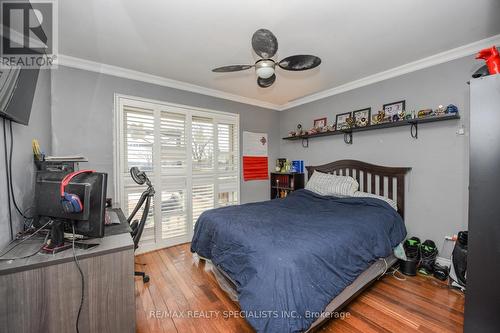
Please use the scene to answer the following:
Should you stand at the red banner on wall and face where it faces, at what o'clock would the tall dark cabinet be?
The tall dark cabinet is roughly at 11 o'clock from the red banner on wall.

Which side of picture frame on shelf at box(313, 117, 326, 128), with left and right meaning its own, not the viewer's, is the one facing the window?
front

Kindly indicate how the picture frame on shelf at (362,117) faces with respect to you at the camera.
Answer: facing the viewer and to the left of the viewer

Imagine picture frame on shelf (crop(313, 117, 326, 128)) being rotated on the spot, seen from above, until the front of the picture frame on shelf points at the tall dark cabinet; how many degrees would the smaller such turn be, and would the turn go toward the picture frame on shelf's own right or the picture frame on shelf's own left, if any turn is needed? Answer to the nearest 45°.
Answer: approximately 90° to the picture frame on shelf's own left

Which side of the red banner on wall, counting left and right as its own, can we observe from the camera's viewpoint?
front

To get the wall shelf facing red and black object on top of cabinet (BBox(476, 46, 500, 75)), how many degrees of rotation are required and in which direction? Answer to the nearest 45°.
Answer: approximately 45° to its left

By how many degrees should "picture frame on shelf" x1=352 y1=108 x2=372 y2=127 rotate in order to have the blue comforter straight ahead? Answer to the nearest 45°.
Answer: approximately 45° to its left

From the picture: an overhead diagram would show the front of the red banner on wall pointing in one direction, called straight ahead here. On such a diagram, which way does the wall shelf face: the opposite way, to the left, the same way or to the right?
to the right

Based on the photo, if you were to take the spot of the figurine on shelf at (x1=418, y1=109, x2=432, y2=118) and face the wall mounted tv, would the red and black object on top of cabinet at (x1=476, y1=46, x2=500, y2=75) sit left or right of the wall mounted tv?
left

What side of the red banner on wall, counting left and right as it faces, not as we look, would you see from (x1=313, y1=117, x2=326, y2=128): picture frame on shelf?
left

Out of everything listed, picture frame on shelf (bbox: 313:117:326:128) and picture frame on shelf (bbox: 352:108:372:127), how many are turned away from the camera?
0

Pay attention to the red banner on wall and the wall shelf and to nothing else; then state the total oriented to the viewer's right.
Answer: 0

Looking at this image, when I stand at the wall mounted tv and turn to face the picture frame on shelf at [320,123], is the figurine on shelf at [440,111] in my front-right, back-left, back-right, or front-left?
front-right
